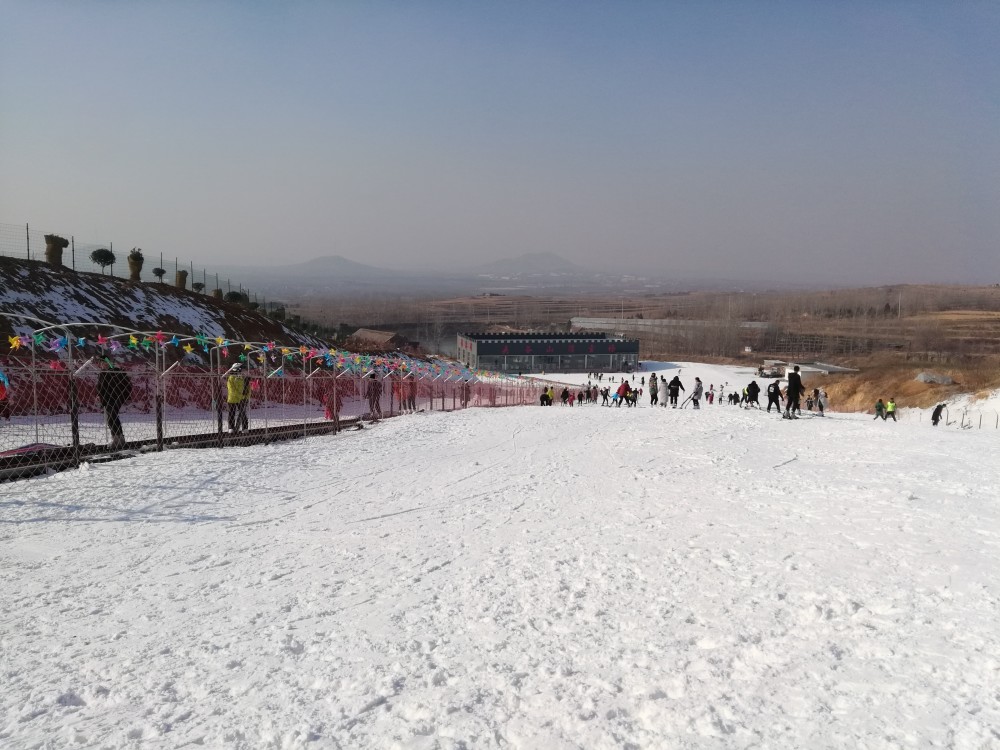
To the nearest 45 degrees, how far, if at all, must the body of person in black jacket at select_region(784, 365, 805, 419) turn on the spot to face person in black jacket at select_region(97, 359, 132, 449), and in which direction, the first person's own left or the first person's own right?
approximately 135° to the first person's own left

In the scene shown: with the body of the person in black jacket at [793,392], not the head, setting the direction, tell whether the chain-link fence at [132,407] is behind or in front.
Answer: behind

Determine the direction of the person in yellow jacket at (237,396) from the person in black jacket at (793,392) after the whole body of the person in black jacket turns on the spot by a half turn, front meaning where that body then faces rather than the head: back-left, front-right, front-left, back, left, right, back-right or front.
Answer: front-right

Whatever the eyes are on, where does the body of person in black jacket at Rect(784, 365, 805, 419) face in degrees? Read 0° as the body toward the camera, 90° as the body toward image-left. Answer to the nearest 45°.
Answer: approximately 180°
